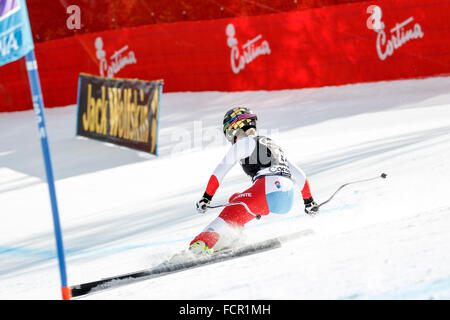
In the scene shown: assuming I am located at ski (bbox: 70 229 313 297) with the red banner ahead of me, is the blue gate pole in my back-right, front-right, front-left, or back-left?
back-left

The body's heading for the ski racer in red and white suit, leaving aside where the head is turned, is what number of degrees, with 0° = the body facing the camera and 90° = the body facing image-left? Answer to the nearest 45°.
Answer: approximately 135°

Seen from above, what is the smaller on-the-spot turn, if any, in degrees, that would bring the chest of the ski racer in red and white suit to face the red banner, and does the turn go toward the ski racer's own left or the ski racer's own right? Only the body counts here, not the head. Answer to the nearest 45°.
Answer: approximately 45° to the ski racer's own right

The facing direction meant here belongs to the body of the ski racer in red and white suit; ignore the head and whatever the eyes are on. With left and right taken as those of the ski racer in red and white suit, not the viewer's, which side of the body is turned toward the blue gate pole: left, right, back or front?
left

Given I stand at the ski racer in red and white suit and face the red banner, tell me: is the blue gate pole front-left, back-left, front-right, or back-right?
back-left

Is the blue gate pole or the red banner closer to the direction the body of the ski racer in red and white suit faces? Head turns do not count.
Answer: the red banner

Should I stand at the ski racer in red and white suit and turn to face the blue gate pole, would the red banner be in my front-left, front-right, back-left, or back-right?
back-right
